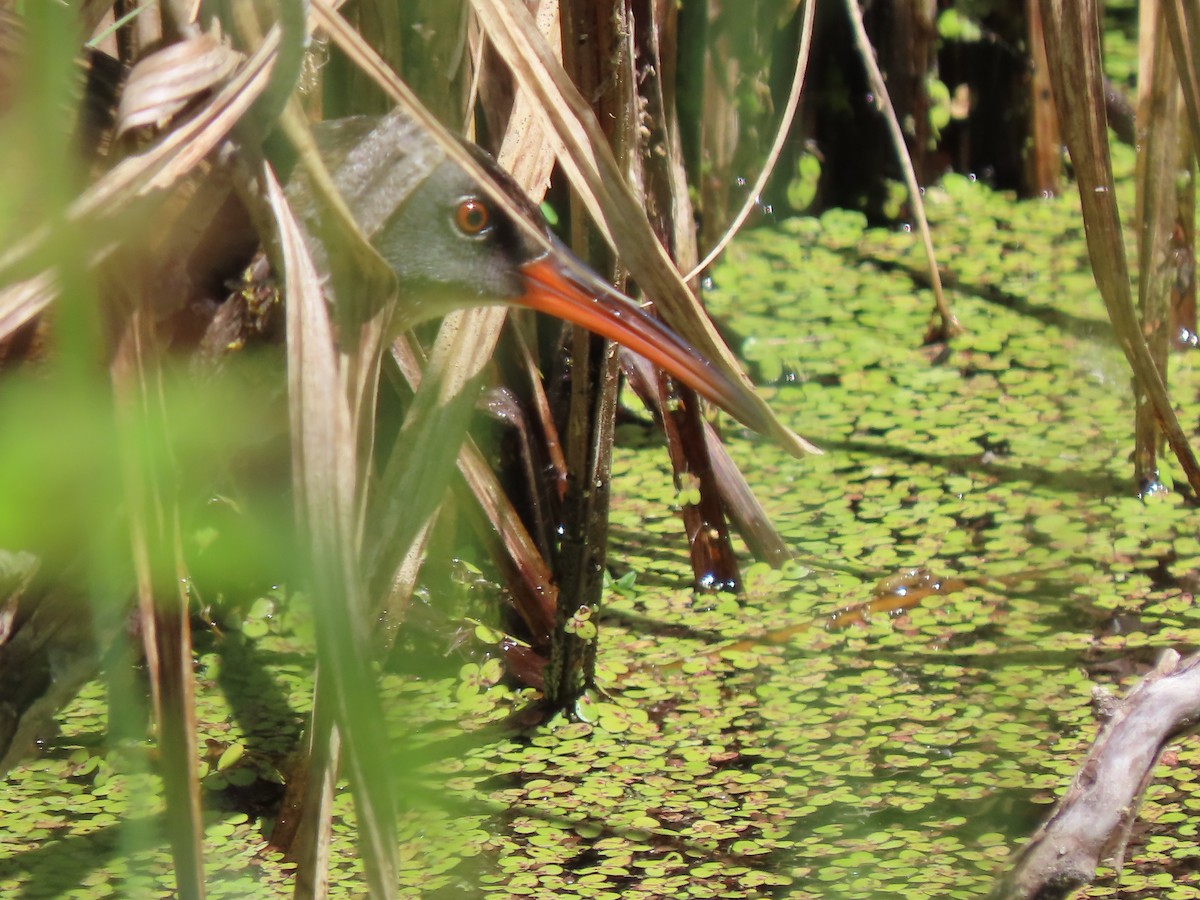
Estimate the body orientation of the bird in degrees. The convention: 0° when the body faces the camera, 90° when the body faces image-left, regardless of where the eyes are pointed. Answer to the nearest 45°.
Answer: approximately 270°

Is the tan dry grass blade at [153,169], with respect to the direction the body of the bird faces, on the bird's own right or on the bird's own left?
on the bird's own right

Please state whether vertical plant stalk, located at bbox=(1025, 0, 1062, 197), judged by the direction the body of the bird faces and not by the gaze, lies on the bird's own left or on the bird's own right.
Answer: on the bird's own left

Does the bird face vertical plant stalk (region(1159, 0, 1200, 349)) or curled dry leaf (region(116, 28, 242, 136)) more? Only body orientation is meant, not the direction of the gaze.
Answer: the vertical plant stalk

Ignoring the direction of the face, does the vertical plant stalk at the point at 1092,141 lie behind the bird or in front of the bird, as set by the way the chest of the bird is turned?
in front

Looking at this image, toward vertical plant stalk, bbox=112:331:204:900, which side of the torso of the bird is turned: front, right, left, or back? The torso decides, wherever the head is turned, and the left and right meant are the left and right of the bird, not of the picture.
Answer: right

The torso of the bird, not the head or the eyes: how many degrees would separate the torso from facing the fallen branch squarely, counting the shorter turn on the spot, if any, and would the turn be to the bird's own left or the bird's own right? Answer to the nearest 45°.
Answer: approximately 45° to the bird's own right
